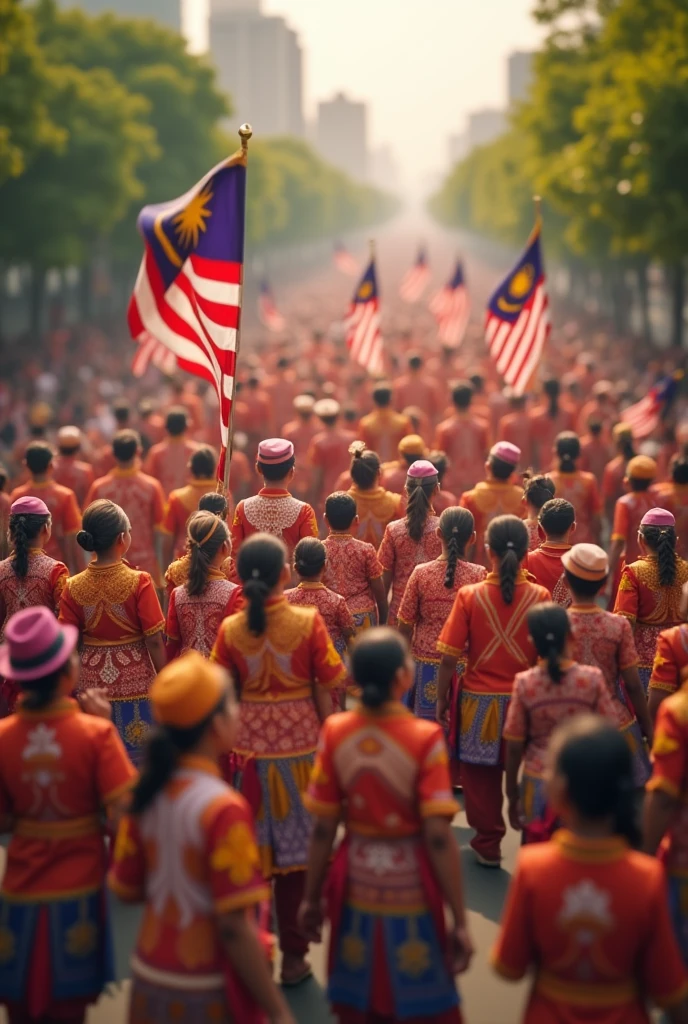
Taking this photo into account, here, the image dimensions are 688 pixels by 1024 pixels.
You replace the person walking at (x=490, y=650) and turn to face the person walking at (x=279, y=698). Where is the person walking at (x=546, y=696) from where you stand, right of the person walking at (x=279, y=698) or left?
left

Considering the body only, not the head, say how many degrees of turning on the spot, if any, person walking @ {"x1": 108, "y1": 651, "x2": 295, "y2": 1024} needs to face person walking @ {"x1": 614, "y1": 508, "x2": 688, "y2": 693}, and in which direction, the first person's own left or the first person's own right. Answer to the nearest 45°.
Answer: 0° — they already face them

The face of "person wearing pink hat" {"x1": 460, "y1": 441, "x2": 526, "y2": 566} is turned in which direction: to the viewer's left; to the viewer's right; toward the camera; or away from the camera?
away from the camera

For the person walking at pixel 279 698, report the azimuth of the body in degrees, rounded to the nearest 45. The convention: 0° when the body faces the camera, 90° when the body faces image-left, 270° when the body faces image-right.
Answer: approximately 180°

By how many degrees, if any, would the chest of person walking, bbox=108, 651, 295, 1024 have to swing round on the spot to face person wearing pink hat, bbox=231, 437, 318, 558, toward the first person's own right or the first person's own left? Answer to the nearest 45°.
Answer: approximately 45° to the first person's own left

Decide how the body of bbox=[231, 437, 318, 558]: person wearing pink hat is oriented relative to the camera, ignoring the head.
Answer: away from the camera

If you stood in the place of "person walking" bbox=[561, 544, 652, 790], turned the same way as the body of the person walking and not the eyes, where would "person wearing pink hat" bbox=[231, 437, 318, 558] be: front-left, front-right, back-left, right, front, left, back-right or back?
front-left

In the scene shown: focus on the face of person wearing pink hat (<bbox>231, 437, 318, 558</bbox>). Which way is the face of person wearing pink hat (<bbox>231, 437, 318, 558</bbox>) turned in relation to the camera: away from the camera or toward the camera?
away from the camera

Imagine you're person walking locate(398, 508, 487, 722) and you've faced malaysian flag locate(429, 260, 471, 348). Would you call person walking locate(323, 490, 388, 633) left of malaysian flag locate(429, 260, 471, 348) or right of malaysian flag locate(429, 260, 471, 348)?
left

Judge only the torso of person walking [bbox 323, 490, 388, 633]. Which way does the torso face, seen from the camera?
away from the camera

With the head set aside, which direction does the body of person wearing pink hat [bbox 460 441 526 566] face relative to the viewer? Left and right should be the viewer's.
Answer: facing away from the viewer

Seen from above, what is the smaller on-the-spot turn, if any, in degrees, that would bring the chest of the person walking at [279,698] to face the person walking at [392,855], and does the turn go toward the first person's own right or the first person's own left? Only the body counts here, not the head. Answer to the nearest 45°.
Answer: approximately 180°

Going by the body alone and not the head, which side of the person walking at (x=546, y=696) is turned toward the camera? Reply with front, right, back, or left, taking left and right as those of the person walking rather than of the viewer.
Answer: back

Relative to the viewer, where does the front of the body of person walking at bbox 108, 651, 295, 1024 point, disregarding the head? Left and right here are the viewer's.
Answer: facing away from the viewer and to the right of the viewer

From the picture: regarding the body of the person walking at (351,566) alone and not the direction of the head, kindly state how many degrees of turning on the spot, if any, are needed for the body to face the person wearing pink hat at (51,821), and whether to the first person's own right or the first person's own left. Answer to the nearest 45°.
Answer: approximately 180°
